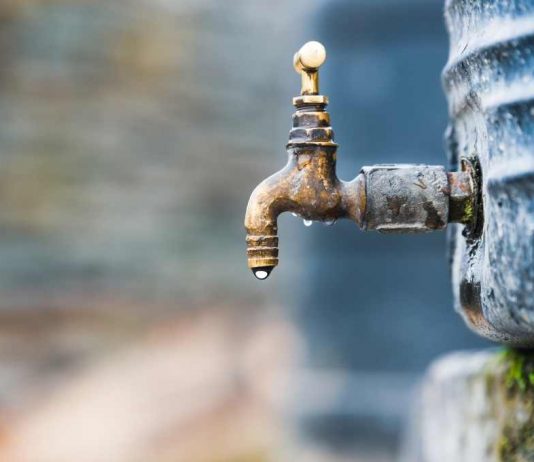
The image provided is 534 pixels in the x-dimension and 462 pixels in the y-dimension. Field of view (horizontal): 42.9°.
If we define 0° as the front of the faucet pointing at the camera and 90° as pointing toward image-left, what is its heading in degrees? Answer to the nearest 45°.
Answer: approximately 90°
